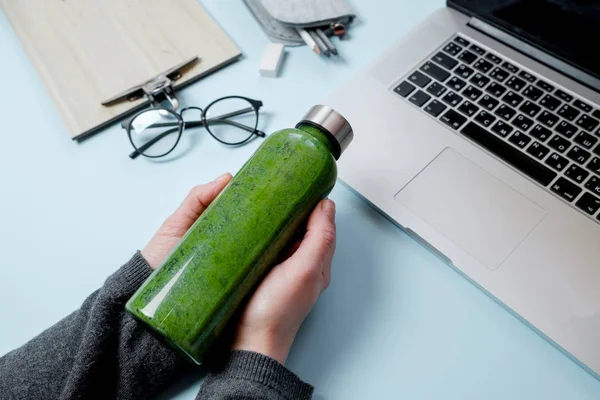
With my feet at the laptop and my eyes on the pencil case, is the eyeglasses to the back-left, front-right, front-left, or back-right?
front-left

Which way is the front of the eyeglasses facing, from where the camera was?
facing the viewer

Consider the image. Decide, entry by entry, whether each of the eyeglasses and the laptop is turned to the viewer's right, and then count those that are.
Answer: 0

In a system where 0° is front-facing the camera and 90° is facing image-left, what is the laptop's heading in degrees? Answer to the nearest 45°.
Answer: approximately 45°
